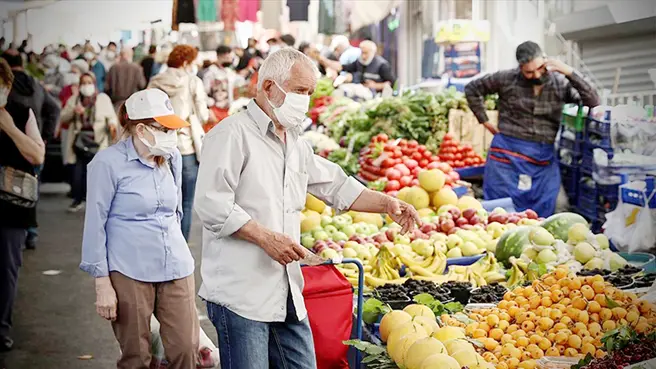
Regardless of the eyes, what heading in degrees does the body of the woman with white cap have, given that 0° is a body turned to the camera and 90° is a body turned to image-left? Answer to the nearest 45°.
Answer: approximately 315°

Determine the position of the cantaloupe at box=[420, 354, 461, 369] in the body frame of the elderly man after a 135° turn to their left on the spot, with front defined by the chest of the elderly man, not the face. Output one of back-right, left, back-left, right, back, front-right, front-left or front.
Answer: right

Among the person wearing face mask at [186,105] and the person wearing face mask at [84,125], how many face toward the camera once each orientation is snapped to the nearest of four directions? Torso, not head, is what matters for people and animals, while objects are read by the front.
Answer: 1

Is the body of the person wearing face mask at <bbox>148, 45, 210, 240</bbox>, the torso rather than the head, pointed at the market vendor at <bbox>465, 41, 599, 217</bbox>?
no

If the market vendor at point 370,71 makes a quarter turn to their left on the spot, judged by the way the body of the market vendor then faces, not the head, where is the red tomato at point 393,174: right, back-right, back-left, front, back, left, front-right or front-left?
front-right

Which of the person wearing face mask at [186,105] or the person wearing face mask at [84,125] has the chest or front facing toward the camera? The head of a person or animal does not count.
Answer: the person wearing face mask at [84,125]

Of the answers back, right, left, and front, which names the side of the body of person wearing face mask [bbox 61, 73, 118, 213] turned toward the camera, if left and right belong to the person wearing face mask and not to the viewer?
front

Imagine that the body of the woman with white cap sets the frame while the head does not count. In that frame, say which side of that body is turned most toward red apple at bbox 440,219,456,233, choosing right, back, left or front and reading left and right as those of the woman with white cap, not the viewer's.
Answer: left

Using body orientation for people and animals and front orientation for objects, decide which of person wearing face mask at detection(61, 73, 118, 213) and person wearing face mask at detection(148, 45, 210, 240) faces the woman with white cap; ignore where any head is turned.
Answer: person wearing face mask at detection(61, 73, 118, 213)

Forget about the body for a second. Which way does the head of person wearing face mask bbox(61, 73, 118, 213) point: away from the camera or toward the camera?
toward the camera

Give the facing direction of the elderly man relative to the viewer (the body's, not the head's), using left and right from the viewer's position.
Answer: facing the viewer and to the right of the viewer

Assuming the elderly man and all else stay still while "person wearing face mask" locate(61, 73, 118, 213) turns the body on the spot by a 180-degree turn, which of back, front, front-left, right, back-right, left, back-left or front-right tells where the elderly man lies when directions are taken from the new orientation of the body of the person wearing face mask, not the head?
back

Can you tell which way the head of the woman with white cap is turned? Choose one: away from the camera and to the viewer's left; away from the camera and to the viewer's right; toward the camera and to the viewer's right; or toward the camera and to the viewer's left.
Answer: toward the camera and to the viewer's right
